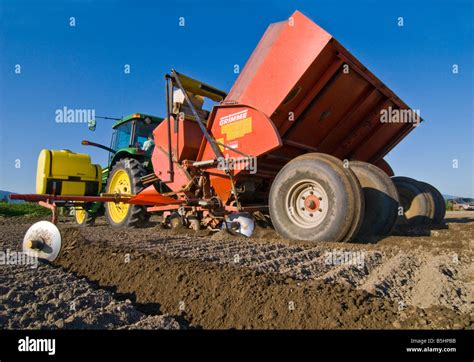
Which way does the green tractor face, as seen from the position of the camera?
facing away from the viewer and to the left of the viewer

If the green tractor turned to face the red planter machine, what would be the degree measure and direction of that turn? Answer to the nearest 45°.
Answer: approximately 180°
